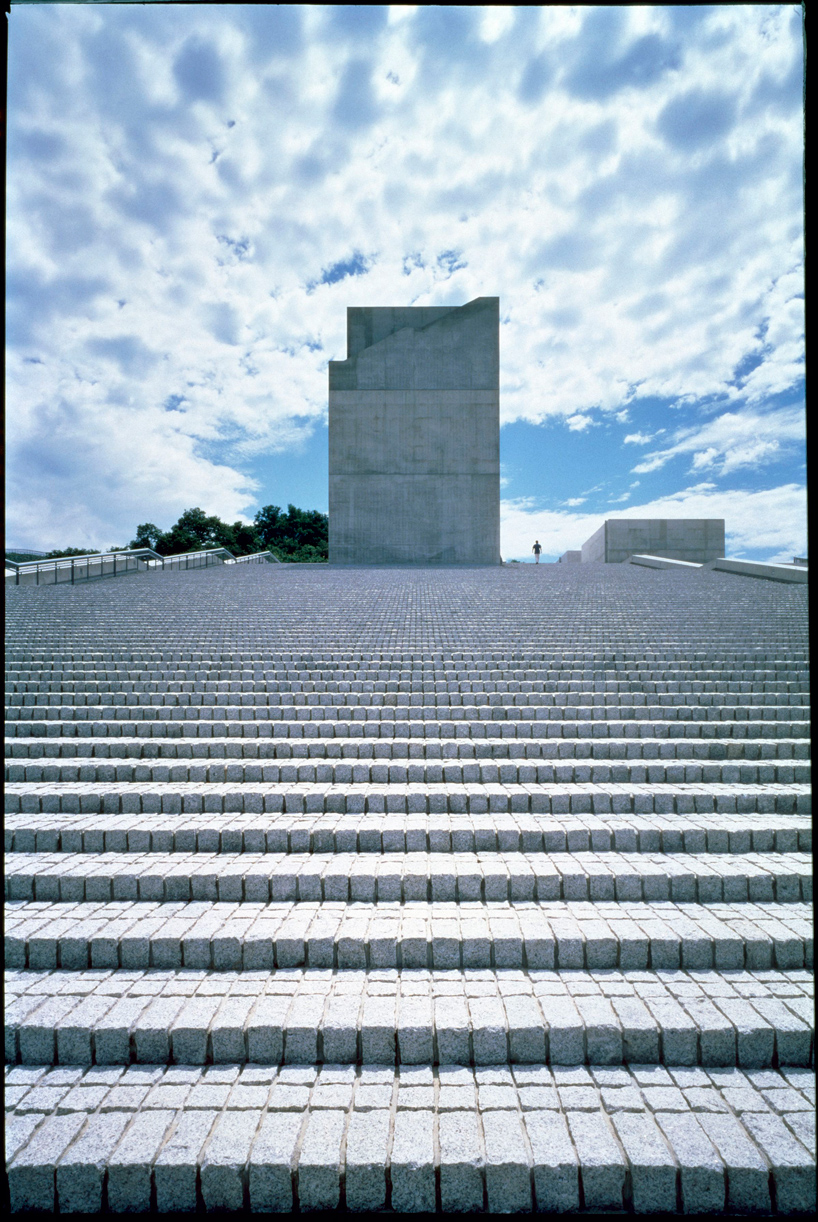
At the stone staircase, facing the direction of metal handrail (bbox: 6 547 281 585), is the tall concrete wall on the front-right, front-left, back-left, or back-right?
front-right

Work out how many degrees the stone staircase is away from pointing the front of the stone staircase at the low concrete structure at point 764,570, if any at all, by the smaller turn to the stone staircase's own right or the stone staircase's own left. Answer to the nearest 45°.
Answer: approximately 135° to the stone staircase's own left

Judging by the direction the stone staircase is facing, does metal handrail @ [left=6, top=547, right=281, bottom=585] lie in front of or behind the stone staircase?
behind

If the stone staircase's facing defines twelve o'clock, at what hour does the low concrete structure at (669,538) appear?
The low concrete structure is roughly at 7 o'clock from the stone staircase.

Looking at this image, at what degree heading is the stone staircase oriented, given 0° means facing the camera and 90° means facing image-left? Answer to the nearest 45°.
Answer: approximately 0°

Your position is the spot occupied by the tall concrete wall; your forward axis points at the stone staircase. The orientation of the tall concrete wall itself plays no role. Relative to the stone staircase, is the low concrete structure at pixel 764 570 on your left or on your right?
left

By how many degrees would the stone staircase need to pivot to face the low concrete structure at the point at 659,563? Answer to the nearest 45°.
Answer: approximately 135° to its left

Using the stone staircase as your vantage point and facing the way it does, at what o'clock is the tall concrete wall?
The tall concrete wall is roughly at 6 o'clock from the stone staircase.
